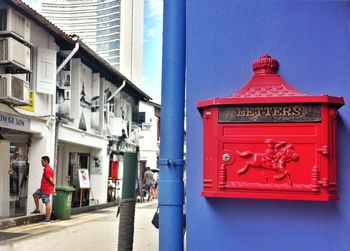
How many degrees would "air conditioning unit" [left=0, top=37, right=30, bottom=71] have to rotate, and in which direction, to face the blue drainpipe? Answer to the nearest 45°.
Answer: approximately 45° to its right

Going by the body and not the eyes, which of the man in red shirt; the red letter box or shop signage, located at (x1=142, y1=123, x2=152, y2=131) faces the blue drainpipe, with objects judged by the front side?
the shop signage

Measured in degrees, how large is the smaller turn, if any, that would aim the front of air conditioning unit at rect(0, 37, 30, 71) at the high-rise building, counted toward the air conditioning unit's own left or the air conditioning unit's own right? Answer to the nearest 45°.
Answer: approximately 135° to the air conditioning unit's own left

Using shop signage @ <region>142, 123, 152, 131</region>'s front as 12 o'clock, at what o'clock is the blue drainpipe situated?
The blue drainpipe is roughly at 12 o'clock from the shop signage.
